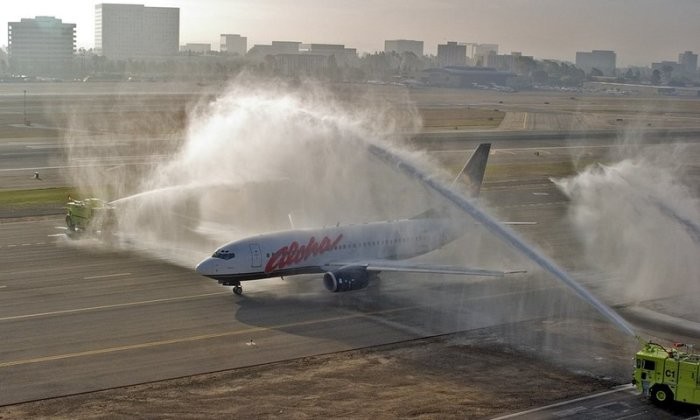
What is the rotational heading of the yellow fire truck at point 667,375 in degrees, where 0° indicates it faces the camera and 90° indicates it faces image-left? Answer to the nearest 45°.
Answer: approximately 90°
